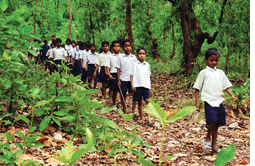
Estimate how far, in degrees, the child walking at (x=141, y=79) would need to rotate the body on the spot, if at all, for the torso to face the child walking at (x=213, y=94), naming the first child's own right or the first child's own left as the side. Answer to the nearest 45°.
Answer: approximately 45° to the first child's own left

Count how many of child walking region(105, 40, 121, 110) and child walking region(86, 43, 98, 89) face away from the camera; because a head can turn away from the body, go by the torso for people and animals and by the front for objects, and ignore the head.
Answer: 0

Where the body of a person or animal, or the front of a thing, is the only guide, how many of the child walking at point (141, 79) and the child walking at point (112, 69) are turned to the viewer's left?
0

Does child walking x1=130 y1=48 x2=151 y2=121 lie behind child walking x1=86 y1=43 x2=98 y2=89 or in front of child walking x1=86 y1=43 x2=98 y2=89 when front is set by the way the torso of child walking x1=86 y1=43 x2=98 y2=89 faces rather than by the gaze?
in front

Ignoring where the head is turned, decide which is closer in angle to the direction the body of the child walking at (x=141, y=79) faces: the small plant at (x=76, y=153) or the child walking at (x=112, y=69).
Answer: the small plant

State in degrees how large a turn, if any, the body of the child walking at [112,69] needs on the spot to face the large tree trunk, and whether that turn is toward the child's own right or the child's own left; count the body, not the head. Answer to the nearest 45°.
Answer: approximately 90° to the child's own left

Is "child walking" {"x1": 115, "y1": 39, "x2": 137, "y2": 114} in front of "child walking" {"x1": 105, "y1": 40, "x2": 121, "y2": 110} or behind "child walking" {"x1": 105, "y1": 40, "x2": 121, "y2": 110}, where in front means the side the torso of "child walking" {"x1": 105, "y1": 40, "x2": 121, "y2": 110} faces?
in front

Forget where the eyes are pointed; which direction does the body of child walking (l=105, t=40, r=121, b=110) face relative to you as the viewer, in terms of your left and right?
facing the viewer and to the right of the viewer

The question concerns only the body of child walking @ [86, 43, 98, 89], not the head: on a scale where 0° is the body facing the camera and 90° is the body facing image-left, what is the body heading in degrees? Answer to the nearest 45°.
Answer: approximately 315°
